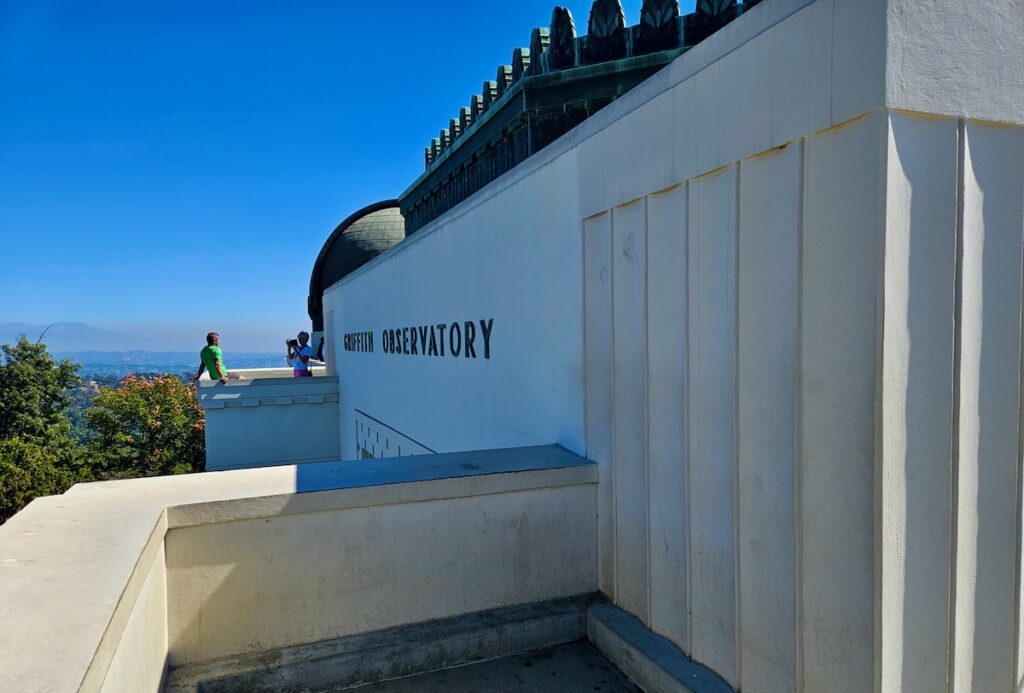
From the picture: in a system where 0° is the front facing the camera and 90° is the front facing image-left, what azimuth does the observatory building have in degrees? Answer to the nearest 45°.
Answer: approximately 45°
